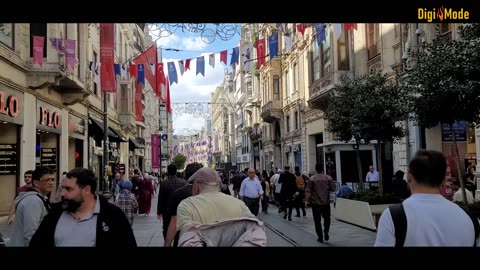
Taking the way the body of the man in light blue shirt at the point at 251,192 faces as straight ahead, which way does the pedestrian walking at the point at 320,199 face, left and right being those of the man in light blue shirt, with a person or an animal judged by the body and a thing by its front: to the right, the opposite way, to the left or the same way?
the opposite way

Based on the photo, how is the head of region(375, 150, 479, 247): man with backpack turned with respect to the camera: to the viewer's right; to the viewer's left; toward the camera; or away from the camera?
away from the camera

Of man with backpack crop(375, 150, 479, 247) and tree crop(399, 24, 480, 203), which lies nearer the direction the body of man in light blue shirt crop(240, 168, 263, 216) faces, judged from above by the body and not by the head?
the man with backpack

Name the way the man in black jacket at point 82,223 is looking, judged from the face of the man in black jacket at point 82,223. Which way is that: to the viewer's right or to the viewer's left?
to the viewer's left

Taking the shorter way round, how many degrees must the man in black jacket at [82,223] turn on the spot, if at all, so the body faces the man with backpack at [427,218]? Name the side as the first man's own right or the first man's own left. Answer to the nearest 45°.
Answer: approximately 90° to the first man's own left

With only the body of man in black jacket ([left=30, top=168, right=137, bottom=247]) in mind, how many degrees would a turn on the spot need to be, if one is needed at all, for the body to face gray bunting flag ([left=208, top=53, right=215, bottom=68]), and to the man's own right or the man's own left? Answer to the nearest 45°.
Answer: approximately 135° to the man's own right

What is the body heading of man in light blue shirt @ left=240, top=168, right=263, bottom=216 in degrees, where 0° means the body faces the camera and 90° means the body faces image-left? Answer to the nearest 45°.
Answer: approximately 0°

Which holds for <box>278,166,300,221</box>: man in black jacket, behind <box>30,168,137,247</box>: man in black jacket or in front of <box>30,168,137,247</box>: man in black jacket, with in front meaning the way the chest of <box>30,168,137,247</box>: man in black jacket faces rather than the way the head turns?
behind
